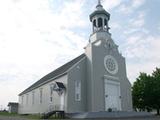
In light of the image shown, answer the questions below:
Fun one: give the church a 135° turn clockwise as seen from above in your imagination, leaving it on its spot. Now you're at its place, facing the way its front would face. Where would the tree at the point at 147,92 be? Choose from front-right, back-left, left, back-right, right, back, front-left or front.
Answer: back-right

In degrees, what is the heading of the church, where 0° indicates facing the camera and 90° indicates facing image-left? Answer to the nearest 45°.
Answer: approximately 315°
